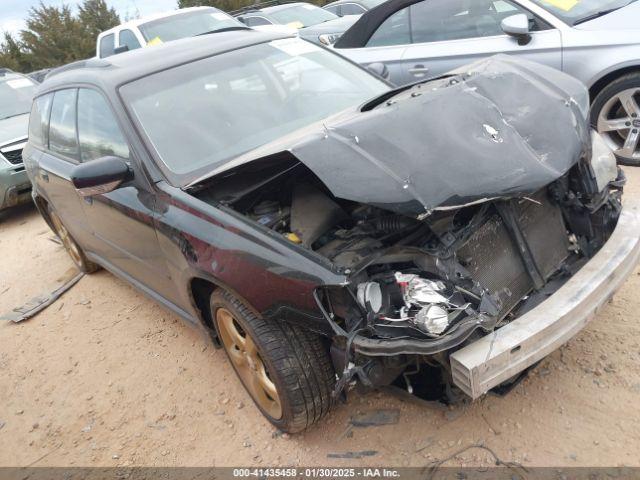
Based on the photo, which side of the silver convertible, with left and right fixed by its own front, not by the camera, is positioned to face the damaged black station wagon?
right

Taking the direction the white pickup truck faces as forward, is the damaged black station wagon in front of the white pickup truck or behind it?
in front

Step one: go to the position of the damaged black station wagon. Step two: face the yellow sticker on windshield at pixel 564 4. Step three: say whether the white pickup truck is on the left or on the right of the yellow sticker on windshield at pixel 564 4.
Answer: left

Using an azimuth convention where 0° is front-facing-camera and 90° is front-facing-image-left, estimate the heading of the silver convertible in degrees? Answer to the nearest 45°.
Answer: approximately 315°

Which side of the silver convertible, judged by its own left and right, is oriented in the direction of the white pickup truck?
back

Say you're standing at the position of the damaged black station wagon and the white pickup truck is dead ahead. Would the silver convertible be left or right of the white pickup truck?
right

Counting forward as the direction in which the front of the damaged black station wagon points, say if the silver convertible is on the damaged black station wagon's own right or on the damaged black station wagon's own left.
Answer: on the damaged black station wagon's own left

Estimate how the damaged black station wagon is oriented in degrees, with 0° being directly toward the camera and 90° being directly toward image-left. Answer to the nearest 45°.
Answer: approximately 315°

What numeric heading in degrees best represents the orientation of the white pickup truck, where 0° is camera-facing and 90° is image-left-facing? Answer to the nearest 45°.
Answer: approximately 315°

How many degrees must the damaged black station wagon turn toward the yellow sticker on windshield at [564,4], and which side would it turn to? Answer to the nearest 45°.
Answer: approximately 90° to its left

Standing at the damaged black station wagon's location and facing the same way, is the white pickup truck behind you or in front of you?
behind

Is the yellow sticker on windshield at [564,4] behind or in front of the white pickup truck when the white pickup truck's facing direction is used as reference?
in front
